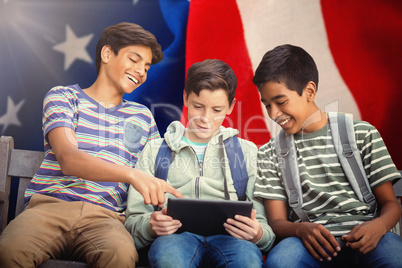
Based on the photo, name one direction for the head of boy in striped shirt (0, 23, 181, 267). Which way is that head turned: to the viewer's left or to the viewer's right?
to the viewer's right

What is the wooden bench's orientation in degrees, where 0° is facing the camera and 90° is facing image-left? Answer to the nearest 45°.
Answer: approximately 0°

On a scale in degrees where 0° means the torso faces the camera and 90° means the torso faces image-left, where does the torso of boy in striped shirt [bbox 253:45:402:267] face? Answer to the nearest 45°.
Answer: approximately 0°

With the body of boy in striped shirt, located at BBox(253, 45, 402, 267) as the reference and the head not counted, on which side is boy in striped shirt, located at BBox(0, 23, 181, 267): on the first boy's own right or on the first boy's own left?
on the first boy's own right
